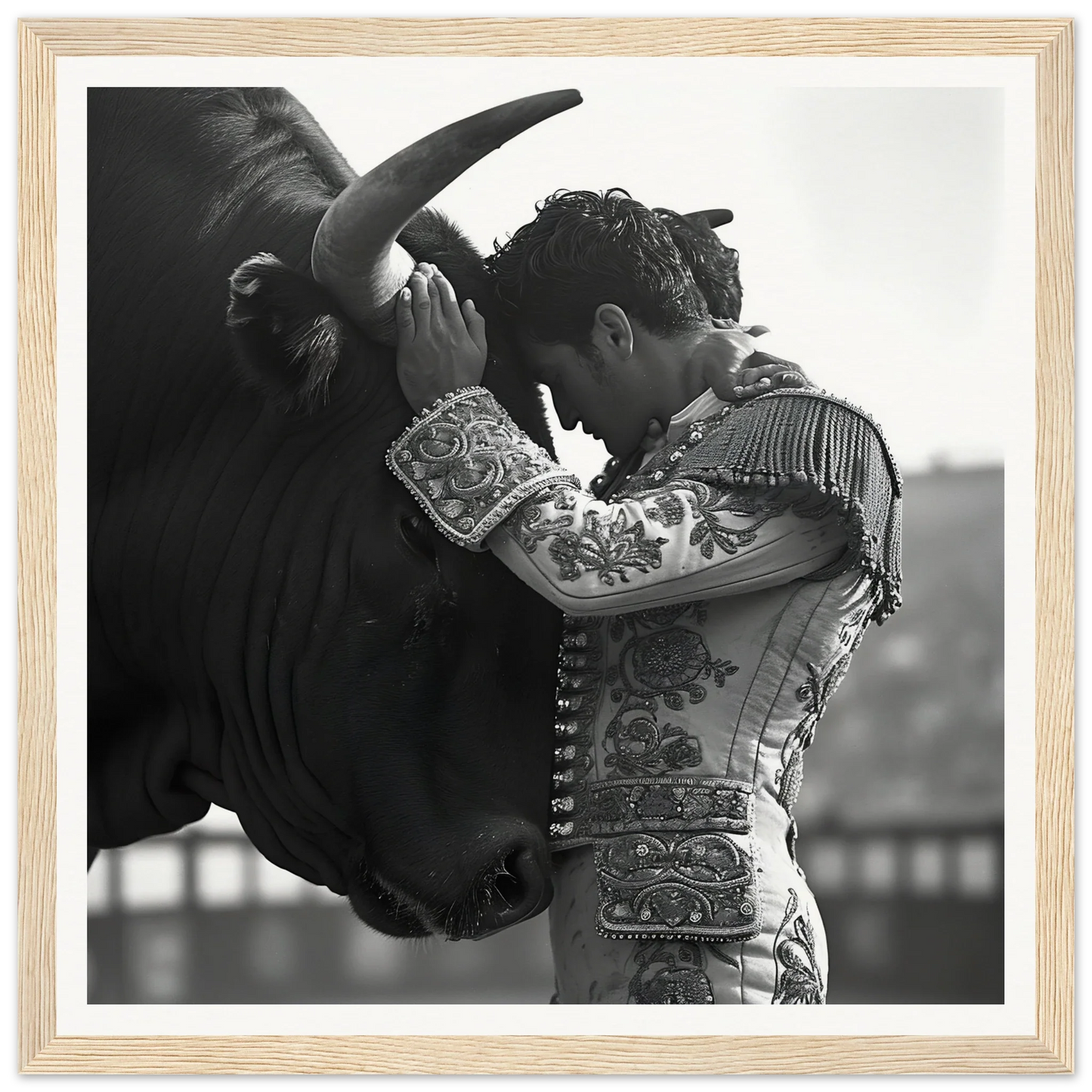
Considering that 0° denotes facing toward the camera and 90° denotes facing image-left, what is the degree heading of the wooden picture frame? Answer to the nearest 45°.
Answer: approximately 0°
